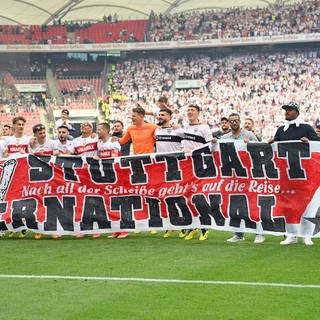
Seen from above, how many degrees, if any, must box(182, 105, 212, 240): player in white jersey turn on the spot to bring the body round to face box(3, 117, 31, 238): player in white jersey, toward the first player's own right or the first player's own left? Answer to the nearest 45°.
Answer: approximately 45° to the first player's own right

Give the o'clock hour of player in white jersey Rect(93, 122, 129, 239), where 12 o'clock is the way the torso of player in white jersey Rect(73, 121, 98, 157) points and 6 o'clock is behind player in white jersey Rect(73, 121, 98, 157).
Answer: player in white jersey Rect(93, 122, 129, 239) is roughly at 10 o'clock from player in white jersey Rect(73, 121, 98, 157).

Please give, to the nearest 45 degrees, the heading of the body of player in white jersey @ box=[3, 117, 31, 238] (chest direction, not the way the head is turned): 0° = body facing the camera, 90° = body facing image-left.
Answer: approximately 0°

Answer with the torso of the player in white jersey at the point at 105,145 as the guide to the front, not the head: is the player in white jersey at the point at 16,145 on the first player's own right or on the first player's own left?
on the first player's own right

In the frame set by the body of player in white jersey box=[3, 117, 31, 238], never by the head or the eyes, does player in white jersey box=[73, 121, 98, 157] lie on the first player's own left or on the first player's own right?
on the first player's own left

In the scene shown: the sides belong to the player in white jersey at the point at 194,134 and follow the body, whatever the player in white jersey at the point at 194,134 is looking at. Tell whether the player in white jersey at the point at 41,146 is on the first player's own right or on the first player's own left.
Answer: on the first player's own right

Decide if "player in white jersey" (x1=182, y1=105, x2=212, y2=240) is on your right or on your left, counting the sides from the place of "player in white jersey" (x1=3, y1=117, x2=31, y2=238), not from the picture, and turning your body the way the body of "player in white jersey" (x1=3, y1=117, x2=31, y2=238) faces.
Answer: on your left
